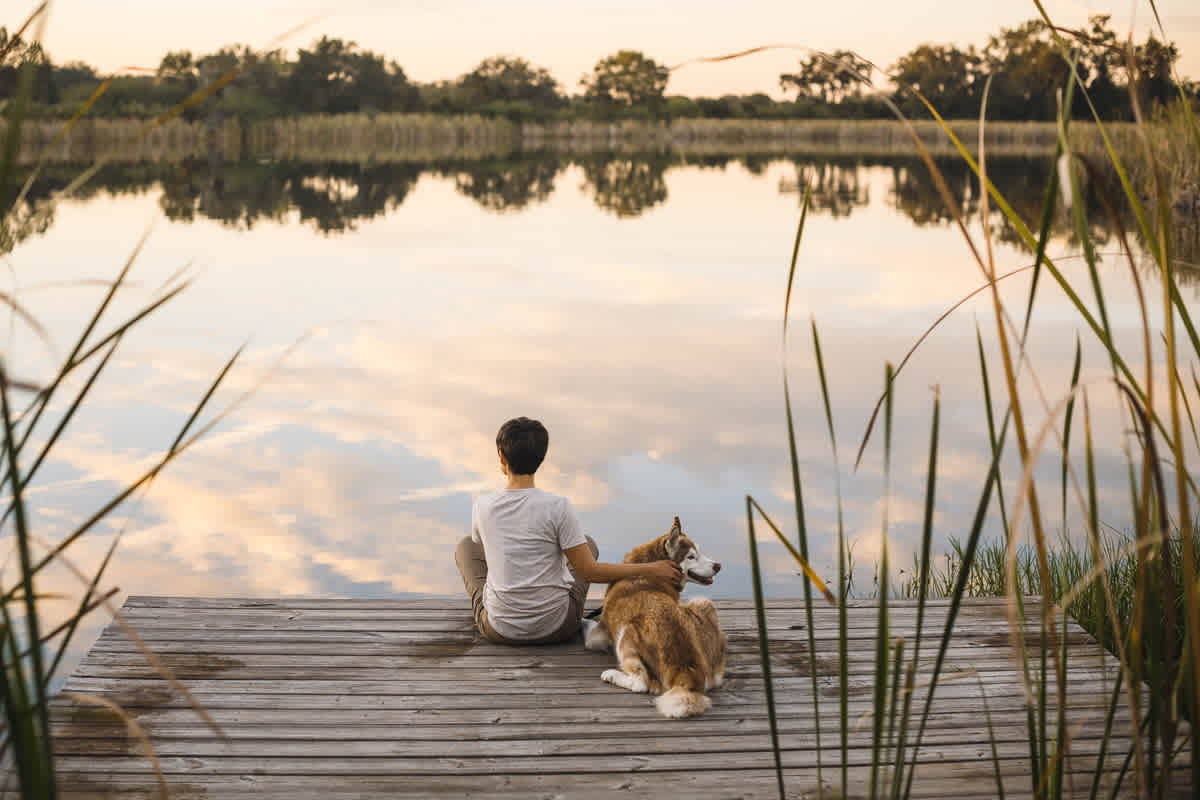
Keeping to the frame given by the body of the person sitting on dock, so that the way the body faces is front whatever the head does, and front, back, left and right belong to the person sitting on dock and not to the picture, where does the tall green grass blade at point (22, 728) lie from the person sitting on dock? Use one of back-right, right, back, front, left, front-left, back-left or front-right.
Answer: back

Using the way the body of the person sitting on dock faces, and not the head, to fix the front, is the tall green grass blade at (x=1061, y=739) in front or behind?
behind

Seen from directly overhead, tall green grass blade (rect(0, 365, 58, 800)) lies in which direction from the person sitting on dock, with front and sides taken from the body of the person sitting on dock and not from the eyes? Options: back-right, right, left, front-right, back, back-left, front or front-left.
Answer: back

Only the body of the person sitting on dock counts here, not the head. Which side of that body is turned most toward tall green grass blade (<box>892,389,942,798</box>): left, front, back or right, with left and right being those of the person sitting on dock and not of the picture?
back

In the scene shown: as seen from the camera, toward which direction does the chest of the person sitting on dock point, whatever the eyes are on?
away from the camera
